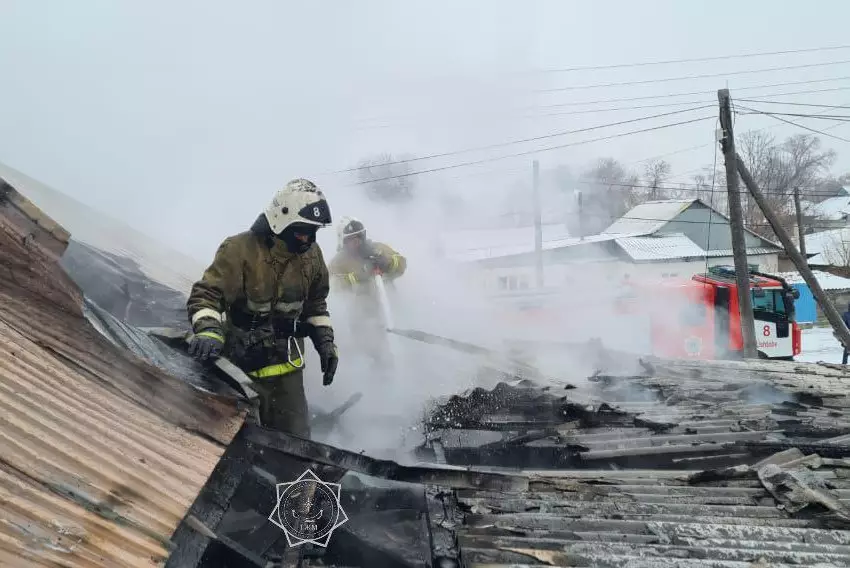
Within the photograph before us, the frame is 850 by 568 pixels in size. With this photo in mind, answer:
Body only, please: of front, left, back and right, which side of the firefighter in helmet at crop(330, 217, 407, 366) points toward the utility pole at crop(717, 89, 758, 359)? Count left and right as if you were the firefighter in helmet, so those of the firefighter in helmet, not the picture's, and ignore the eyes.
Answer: left

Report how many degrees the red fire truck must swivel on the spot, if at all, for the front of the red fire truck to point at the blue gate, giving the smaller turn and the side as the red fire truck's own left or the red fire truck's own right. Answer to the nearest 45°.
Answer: approximately 90° to the red fire truck's own left

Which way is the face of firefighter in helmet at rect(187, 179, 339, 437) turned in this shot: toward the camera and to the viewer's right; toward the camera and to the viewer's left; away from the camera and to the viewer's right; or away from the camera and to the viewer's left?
toward the camera and to the viewer's right

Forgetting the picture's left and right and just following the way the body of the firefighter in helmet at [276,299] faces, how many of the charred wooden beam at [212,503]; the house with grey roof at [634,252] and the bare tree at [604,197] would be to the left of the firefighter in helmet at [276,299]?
2

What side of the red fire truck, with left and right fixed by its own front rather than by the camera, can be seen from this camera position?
right

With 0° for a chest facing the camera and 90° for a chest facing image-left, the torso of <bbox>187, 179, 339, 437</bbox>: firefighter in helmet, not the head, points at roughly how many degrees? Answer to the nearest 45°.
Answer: approximately 315°

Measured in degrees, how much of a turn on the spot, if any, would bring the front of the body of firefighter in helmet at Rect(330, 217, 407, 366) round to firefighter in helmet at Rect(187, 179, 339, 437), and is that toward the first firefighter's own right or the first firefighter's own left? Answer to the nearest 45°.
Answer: approximately 45° to the first firefighter's own right

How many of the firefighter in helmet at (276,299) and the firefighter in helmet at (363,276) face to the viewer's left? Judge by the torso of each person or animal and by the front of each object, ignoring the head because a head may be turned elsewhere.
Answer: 0

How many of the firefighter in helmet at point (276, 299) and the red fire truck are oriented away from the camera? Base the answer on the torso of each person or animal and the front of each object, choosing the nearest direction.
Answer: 0

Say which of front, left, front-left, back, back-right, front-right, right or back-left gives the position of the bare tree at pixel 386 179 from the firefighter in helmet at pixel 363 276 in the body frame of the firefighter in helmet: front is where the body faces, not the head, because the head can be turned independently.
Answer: back-left
